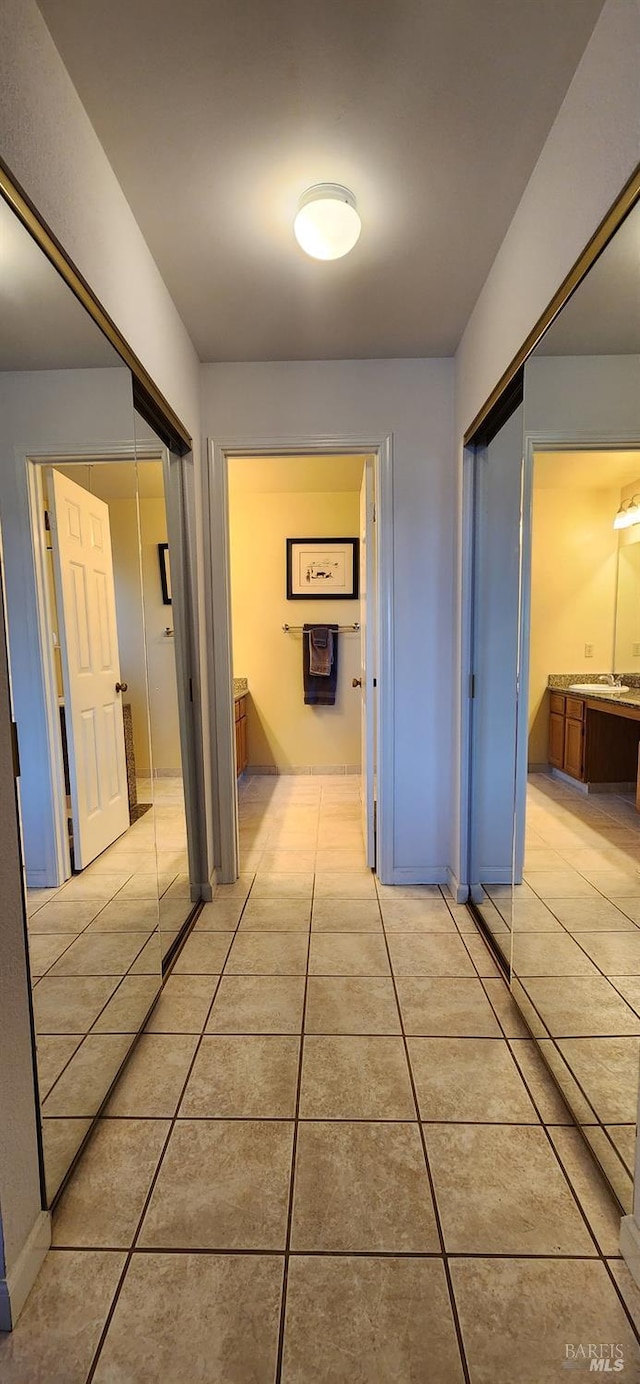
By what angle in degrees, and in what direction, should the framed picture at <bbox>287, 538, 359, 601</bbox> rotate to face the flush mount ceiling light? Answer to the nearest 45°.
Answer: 0° — it already faces it

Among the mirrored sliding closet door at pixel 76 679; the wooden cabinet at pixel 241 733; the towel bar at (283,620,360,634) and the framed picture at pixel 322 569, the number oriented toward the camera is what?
2

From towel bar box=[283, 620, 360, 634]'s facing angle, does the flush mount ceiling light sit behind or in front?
in front

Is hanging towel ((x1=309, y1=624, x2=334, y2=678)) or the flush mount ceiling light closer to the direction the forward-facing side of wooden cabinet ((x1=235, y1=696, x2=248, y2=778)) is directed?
the hanging towel

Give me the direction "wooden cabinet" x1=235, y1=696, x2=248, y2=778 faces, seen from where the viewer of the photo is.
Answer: facing to the right of the viewer

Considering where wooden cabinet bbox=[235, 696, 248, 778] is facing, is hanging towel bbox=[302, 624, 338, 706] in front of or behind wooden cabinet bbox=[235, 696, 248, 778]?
in front

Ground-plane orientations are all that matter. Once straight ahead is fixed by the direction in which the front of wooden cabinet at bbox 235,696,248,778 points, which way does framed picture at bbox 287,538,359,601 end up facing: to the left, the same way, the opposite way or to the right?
to the right

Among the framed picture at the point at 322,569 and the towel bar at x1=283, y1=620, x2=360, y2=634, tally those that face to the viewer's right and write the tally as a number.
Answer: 0

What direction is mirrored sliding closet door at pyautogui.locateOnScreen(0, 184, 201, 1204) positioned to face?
to the viewer's right

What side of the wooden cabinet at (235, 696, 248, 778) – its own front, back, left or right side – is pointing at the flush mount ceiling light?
right

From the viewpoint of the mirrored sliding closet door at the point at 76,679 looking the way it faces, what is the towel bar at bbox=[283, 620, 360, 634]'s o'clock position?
The towel bar is roughly at 10 o'clock from the mirrored sliding closet door.
